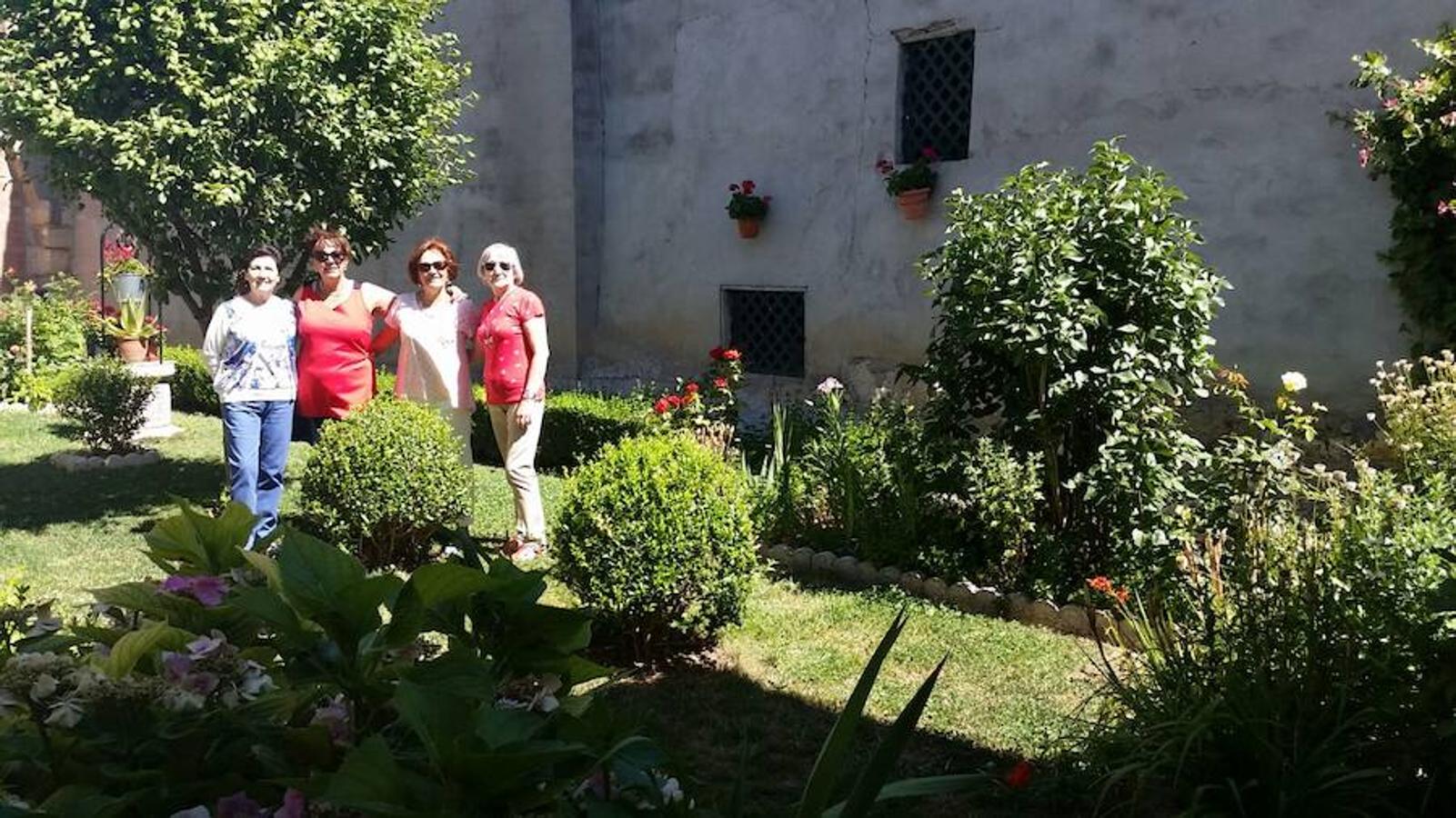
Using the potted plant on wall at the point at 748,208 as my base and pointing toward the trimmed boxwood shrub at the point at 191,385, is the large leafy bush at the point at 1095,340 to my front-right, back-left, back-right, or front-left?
back-left

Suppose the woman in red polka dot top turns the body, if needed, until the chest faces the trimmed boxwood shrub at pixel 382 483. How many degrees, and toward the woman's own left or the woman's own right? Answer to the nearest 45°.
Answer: approximately 45° to the woman's own right

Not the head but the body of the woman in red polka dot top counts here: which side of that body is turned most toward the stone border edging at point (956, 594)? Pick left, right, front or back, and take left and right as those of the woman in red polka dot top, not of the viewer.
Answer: left

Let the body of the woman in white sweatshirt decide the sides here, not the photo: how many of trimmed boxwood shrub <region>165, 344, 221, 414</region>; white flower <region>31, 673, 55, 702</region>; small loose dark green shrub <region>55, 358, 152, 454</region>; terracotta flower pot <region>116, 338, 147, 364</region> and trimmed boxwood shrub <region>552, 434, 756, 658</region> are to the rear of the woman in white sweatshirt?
3

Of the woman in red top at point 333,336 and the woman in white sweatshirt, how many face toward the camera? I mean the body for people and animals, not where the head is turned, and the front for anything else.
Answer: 2

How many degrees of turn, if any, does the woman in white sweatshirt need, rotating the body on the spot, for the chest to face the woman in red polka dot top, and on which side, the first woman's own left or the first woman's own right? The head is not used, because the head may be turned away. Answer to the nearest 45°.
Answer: approximately 90° to the first woman's own left

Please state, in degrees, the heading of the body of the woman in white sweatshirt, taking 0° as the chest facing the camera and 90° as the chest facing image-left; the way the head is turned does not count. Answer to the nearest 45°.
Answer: approximately 0°

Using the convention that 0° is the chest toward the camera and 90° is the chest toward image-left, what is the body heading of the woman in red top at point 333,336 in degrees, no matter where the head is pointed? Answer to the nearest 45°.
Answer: approximately 0°

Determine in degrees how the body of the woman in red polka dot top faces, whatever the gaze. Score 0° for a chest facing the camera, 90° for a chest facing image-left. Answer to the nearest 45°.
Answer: approximately 45°
